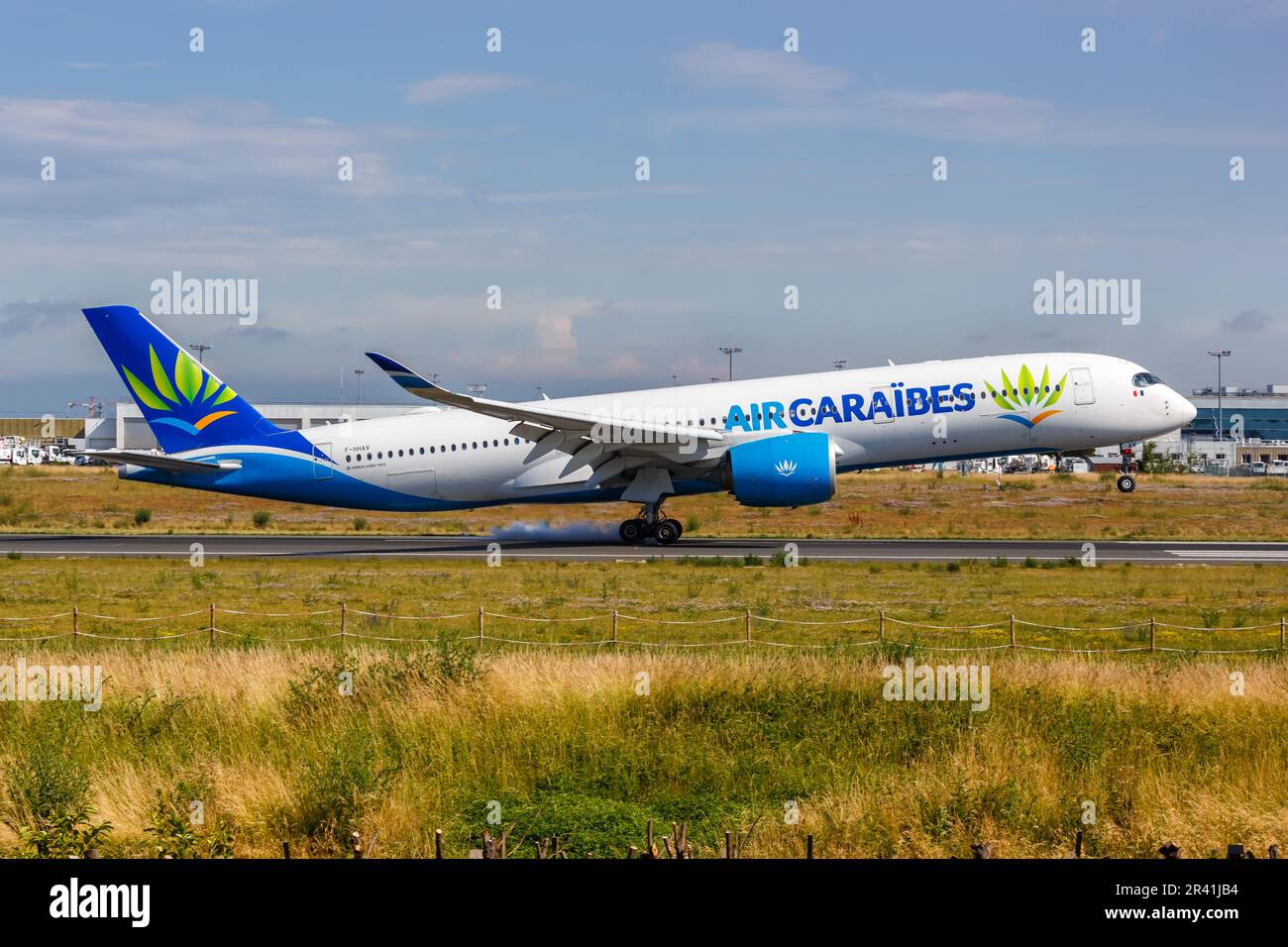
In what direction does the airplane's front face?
to the viewer's right

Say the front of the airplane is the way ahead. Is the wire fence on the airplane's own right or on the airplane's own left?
on the airplane's own right

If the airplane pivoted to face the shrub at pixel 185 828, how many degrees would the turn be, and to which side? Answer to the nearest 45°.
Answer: approximately 90° to its right
